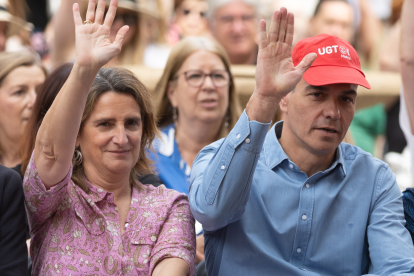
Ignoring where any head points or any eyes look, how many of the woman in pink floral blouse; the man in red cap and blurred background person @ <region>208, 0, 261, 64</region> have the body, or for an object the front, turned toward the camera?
3

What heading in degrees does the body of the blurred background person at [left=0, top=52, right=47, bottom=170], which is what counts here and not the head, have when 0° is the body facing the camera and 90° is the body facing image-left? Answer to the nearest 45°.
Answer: approximately 315°

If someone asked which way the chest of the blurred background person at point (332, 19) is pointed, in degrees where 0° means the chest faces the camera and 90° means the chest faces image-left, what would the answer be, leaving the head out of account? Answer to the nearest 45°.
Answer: approximately 315°

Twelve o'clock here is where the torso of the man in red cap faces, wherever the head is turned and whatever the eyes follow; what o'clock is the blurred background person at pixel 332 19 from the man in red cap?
The blurred background person is roughly at 6 o'clock from the man in red cap.

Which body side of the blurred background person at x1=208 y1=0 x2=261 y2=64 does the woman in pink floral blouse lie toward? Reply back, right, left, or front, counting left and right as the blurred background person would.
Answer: front

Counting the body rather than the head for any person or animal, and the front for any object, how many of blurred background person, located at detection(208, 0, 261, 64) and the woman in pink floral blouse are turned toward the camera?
2

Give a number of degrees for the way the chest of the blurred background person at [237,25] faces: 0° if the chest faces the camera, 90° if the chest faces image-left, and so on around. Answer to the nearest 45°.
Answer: approximately 0°

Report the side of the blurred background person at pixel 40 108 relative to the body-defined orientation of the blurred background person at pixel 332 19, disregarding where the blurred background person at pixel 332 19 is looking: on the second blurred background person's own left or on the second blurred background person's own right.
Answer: on the second blurred background person's own right

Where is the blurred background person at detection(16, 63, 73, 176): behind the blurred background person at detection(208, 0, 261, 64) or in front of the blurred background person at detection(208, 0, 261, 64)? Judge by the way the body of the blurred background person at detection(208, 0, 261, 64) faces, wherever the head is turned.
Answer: in front

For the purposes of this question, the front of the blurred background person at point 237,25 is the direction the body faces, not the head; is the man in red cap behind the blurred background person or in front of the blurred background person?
in front

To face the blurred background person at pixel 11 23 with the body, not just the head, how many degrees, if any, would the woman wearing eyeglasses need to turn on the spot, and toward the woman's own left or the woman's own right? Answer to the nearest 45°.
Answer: approximately 180°

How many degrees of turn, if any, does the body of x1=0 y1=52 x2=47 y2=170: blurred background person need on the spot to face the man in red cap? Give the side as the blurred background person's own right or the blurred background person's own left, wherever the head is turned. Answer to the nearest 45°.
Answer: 0° — they already face them
